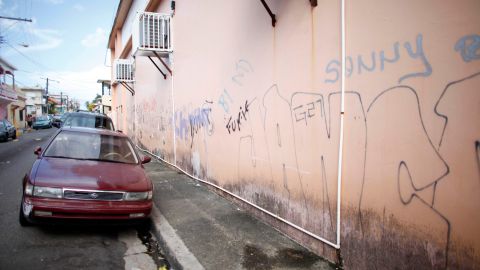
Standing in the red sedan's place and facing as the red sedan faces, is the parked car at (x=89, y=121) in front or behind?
behind

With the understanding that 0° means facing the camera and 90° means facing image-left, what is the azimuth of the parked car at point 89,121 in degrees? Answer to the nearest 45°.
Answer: approximately 0°

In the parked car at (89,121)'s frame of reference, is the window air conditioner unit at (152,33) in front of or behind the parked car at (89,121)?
in front

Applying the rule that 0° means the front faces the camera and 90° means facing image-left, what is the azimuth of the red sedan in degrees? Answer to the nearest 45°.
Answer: approximately 0°

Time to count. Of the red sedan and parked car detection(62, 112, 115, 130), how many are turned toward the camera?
2

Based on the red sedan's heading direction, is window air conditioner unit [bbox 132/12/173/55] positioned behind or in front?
behind

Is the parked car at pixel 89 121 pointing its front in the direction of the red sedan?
yes
